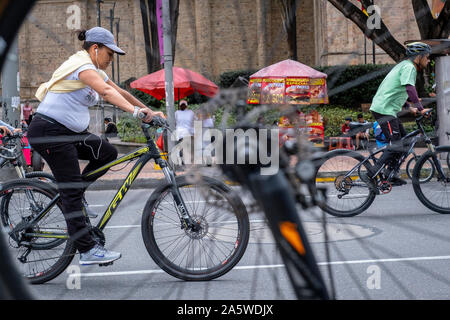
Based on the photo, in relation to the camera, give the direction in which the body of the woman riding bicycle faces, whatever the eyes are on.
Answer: to the viewer's right

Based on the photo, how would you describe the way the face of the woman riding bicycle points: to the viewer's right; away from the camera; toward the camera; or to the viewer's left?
to the viewer's right

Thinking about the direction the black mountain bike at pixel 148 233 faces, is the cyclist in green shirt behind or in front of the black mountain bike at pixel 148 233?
in front

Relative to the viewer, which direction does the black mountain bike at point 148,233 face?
to the viewer's right

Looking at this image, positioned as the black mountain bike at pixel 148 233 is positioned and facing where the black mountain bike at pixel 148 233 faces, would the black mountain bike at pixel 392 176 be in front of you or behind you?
in front
